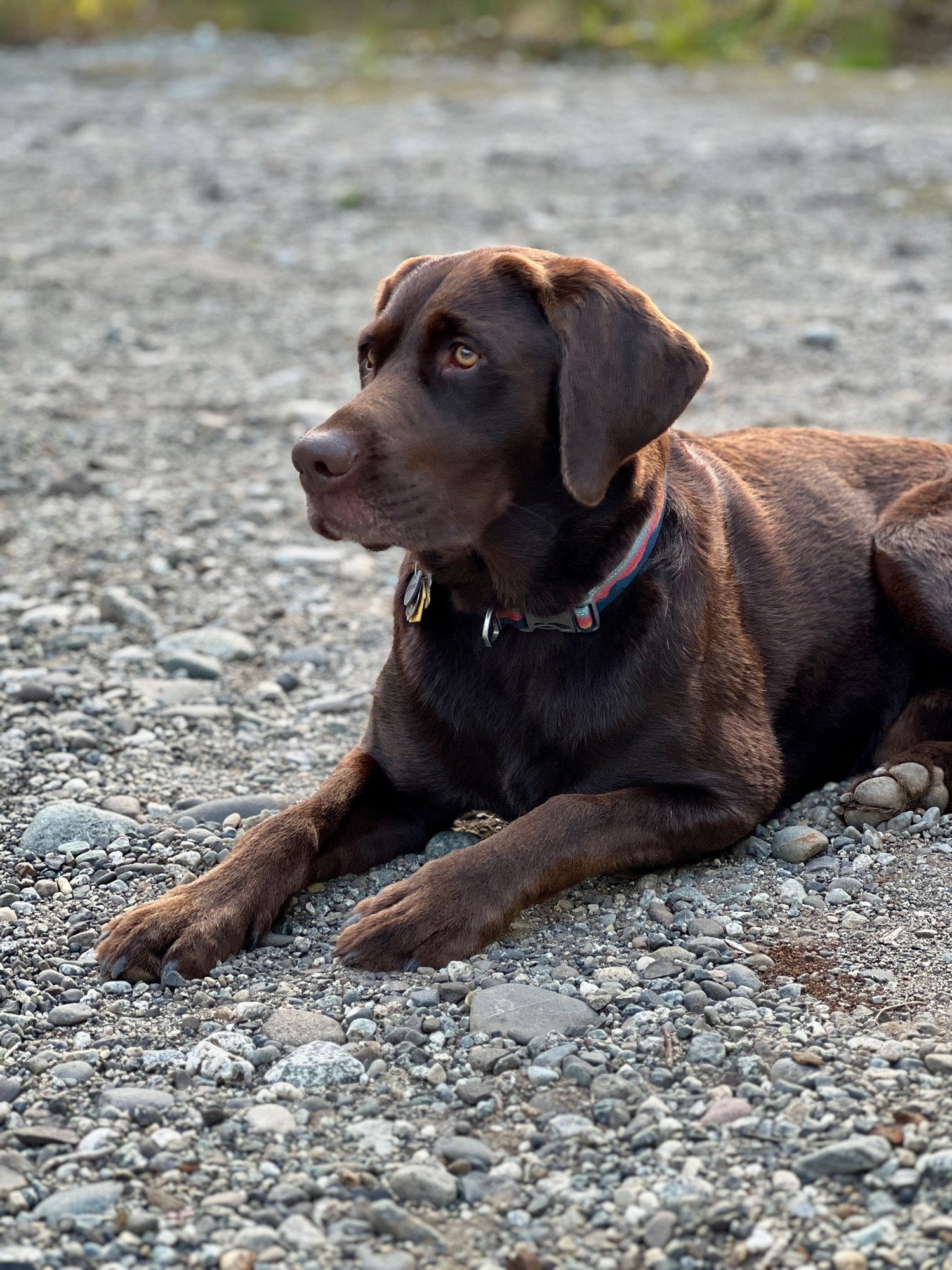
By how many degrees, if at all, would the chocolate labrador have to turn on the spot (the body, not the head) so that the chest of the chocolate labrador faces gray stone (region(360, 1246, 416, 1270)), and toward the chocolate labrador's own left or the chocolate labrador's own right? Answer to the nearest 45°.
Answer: approximately 45° to the chocolate labrador's own left

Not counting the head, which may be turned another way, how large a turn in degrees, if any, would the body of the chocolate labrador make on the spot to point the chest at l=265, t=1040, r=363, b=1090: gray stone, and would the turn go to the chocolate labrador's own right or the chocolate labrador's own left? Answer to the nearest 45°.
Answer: approximately 45° to the chocolate labrador's own left

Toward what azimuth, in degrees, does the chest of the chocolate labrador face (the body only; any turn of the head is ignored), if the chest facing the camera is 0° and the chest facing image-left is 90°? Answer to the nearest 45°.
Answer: approximately 45°

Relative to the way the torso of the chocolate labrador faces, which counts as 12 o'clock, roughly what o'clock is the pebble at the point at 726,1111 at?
The pebble is roughly at 10 o'clock from the chocolate labrador.

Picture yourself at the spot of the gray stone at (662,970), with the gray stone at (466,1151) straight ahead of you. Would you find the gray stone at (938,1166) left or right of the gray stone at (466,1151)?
left

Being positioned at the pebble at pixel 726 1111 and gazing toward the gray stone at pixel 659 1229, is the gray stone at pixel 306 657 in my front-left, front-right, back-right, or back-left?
back-right

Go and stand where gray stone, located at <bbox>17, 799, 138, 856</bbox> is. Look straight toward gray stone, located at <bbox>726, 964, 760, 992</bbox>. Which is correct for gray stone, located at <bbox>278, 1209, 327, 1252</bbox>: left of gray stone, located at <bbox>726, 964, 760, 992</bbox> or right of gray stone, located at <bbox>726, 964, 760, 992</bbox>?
right

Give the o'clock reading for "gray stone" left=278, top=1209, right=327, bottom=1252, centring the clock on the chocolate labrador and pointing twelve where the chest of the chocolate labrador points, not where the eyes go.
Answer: The gray stone is roughly at 11 o'clock from the chocolate labrador.

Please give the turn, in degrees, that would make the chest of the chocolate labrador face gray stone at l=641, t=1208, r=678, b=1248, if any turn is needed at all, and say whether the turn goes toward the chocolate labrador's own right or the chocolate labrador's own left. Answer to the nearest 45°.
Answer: approximately 45° to the chocolate labrador's own left

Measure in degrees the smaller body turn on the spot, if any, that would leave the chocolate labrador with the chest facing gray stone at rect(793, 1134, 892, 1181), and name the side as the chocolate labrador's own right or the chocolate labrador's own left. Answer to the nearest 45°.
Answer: approximately 45° to the chocolate labrador's own left
